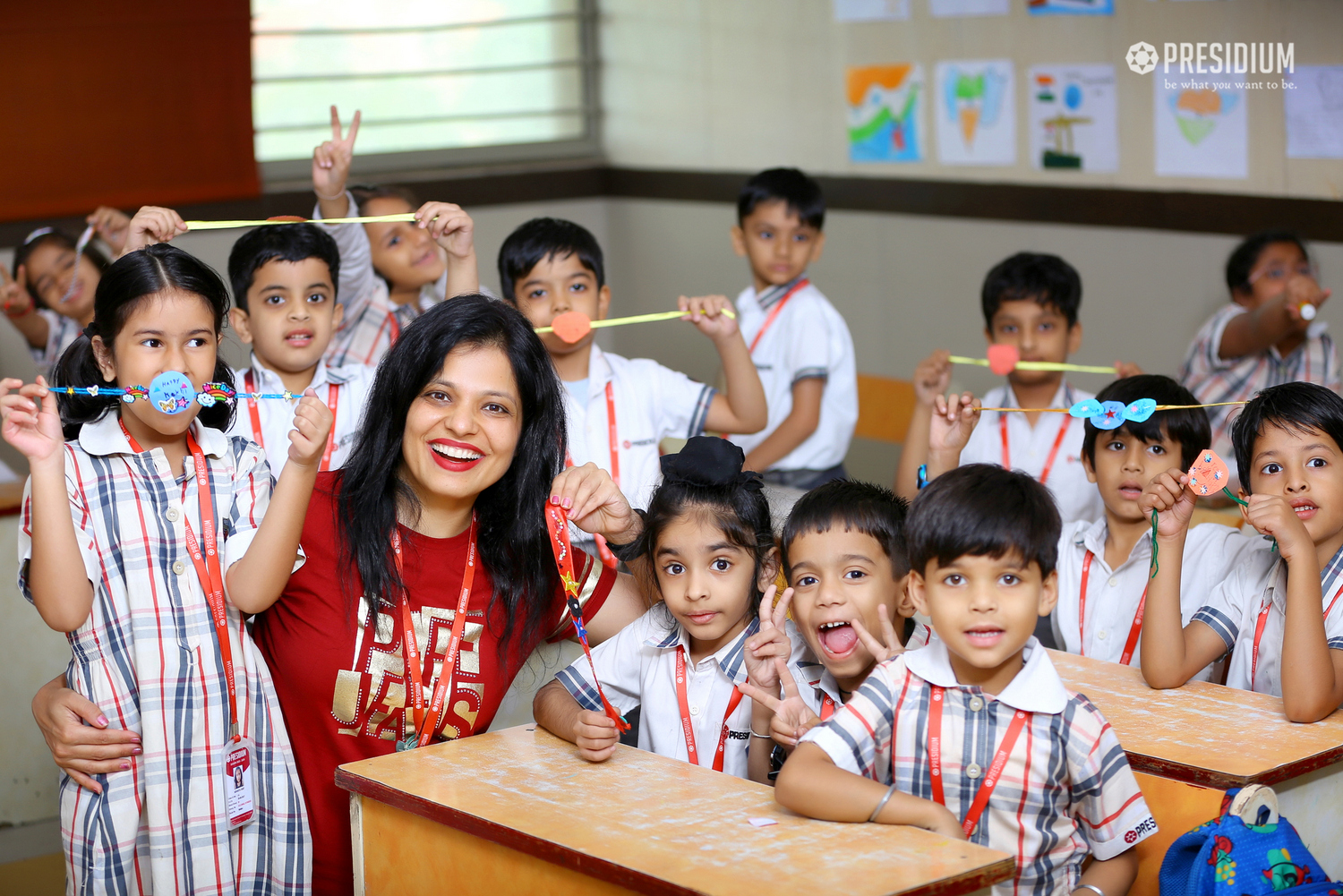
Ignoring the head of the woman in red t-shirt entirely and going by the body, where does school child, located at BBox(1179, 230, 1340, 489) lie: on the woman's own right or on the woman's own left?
on the woman's own left

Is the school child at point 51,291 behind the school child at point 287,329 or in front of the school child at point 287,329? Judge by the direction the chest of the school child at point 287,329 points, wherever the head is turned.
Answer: behind

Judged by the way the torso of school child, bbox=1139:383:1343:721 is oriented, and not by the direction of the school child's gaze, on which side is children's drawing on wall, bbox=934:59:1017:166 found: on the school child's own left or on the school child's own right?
on the school child's own right

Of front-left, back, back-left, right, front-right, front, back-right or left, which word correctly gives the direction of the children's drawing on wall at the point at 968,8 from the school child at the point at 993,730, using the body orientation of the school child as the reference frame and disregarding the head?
back

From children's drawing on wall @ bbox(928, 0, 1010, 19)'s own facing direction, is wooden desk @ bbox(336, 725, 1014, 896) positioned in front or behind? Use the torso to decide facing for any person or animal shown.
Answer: in front

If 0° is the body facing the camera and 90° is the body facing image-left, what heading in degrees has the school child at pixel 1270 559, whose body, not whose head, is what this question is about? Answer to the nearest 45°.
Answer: approximately 45°

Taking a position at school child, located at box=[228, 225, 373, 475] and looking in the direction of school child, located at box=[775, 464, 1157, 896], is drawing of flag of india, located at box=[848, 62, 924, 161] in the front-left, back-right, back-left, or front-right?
back-left

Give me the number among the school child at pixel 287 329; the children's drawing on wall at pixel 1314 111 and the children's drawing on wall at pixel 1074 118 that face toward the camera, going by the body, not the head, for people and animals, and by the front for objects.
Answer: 3

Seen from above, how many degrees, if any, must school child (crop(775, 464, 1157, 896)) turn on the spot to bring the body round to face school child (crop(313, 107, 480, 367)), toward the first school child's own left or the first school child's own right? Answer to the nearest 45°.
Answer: approximately 135° to the first school child's own right

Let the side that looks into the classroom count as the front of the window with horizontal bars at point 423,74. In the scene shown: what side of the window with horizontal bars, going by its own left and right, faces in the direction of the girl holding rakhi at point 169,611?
front
